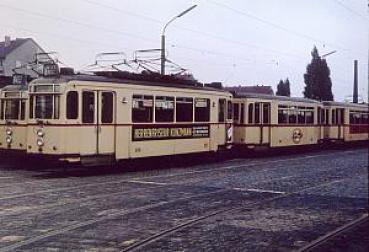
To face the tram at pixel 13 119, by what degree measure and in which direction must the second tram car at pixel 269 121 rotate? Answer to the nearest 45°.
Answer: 0° — it already faces it

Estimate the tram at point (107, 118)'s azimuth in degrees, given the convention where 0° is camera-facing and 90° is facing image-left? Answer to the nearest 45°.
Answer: approximately 45°

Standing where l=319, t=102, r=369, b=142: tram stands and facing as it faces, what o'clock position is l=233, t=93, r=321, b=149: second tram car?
The second tram car is roughly at 11 o'clock from the tram.

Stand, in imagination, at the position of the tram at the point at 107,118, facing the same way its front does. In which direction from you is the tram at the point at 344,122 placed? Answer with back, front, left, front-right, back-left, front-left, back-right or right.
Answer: back

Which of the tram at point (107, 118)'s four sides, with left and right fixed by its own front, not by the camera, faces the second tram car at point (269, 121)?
back

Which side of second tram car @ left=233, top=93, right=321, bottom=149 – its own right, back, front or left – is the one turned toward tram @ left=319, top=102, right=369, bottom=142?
back

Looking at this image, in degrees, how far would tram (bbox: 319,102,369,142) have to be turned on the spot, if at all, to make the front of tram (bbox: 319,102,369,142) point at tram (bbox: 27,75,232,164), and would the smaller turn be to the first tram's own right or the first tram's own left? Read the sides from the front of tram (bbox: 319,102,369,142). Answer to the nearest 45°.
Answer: approximately 45° to the first tram's own left

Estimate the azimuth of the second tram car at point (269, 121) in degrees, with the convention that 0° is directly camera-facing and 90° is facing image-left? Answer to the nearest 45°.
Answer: approximately 45°
